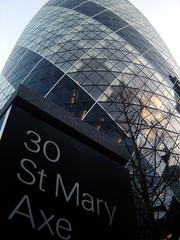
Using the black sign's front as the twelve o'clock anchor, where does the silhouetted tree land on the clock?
The silhouetted tree is roughly at 8 o'clock from the black sign.

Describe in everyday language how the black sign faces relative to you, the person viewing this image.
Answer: facing the viewer and to the right of the viewer

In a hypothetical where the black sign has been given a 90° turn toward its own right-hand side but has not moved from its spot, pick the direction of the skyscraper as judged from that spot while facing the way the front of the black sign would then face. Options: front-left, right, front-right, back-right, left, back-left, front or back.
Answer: back-right
